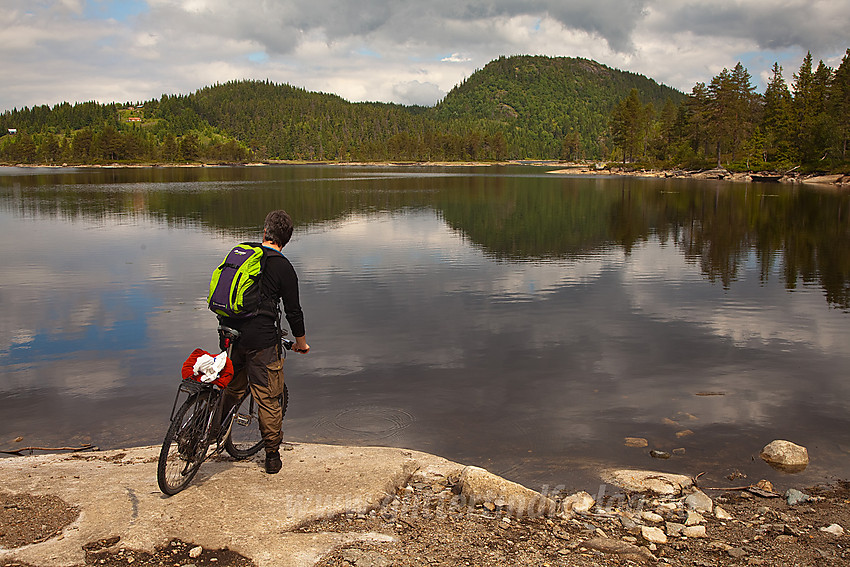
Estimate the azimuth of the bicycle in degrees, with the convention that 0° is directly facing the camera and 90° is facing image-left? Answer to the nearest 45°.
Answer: approximately 225°

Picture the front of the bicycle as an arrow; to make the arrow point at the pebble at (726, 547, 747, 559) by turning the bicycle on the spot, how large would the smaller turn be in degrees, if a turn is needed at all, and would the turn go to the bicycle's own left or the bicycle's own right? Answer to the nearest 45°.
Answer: approximately 90° to the bicycle's own right

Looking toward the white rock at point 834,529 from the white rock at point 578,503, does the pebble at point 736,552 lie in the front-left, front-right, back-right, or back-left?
front-right

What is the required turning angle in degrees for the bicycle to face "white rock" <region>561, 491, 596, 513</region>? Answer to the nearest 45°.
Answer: approximately 45° to its right

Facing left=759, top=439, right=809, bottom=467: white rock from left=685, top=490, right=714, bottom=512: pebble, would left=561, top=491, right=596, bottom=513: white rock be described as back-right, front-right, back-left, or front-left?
back-left

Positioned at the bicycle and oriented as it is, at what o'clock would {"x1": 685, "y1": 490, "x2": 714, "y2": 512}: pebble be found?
The pebble is roughly at 2 o'clock from the bicycle.

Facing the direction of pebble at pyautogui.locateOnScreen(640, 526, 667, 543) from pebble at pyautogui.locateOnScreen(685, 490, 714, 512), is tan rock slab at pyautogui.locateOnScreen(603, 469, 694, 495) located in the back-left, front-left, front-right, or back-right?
back-right

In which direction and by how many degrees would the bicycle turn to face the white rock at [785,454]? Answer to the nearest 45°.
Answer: approximately 45° to its right
